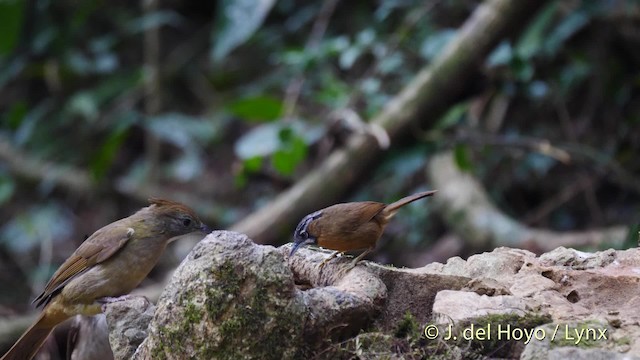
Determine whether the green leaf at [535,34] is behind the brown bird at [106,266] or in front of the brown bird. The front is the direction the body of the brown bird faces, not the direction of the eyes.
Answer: in front

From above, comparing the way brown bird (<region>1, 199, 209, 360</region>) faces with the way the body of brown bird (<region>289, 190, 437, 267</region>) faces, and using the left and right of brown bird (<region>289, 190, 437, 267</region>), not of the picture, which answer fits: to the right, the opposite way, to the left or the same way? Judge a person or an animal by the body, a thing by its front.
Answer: the opposite way

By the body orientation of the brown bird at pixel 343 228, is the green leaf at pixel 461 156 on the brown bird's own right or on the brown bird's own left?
on the brown bird's own right

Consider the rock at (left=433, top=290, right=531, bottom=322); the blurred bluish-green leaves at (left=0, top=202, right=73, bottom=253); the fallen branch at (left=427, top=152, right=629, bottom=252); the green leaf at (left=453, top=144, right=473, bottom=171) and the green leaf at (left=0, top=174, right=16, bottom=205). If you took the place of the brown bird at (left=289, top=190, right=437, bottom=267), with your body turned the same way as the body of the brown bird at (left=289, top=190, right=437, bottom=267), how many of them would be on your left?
1

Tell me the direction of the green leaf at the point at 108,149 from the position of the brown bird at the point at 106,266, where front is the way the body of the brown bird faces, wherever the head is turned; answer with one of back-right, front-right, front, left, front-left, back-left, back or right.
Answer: left

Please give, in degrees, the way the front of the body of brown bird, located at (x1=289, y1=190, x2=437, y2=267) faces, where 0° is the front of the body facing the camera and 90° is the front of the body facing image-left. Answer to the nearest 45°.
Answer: approximately 90°

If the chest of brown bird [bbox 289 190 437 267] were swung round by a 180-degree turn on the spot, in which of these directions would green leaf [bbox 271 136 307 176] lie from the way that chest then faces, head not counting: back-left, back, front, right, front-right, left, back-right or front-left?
left

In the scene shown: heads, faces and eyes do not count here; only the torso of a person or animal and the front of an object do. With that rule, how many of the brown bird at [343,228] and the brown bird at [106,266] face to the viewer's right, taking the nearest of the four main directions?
1

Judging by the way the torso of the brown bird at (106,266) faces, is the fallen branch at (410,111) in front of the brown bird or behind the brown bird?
in front

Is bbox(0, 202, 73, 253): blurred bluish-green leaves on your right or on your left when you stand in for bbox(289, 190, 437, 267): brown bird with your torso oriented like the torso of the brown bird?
on your right

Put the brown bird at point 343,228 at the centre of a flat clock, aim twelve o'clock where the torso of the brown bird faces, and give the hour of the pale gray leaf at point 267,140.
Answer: The pale gray leaf is roughly at 3 o'clock from the brown bird.

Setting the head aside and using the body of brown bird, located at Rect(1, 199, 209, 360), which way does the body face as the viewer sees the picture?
to the viewer's right
